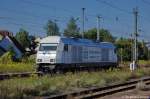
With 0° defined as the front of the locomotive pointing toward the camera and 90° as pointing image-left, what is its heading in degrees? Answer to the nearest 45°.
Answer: approximately 45°
